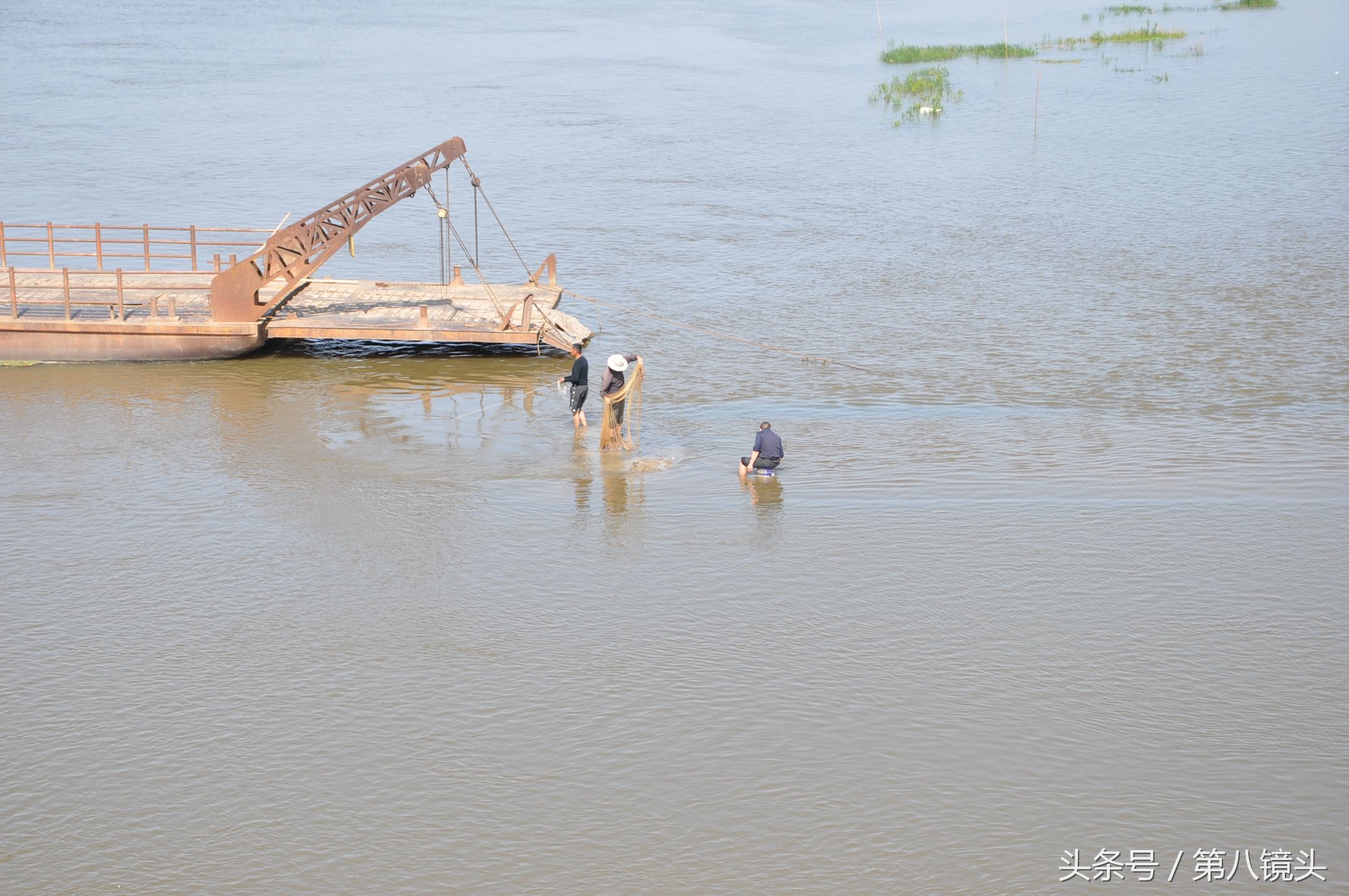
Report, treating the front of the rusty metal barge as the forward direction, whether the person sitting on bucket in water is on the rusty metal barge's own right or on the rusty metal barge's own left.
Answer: on the rusty metal barge's own right

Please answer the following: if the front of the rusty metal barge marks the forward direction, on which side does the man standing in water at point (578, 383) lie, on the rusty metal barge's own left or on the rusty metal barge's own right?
on the rusty metal barge's own right

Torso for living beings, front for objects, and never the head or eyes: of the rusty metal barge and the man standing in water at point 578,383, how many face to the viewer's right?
1

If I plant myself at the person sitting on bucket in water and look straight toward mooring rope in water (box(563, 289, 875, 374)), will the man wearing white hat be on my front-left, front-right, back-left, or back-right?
front-left

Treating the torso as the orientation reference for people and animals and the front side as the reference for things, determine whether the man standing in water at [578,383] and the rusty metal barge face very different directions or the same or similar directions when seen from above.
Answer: very different directions

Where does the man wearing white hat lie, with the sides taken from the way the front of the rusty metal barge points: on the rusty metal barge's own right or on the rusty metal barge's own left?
on the rusty metal barge's own right

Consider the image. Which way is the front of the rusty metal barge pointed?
to the viewer's right

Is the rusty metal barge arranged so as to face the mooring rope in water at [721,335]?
yes
